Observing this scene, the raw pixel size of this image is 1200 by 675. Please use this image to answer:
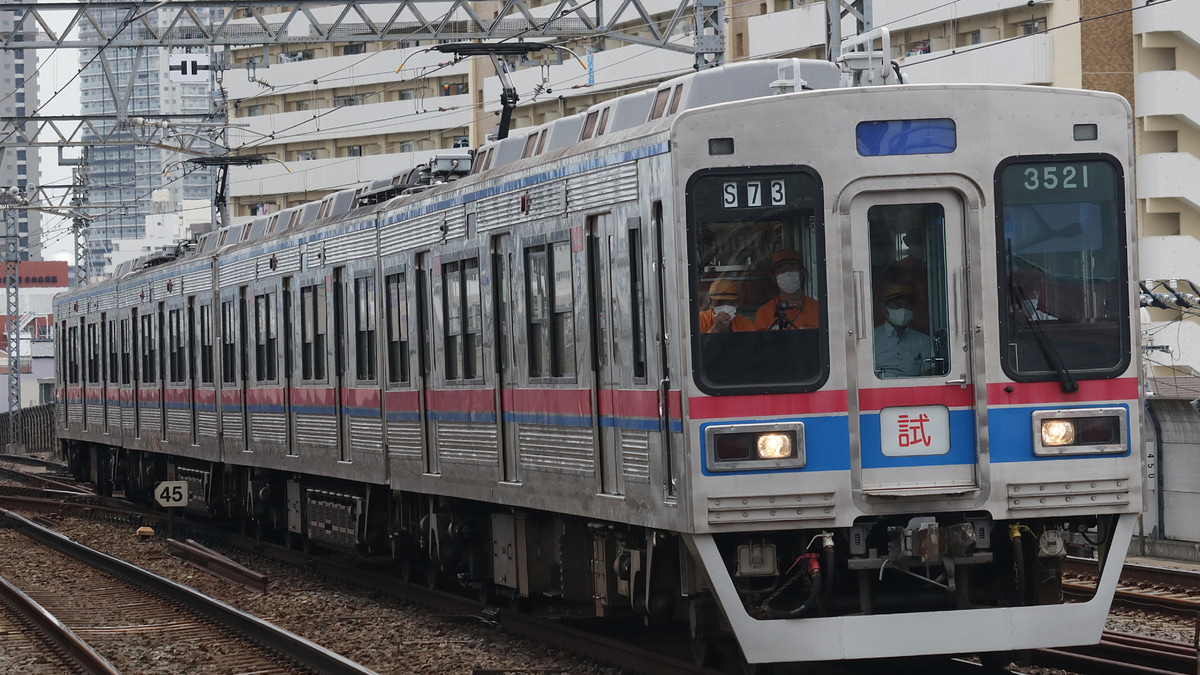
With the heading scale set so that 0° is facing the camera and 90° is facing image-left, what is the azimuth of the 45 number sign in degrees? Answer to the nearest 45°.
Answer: approximately 0°

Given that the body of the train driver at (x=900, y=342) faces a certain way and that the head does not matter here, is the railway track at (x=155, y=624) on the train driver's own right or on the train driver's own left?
on the train driver's own right

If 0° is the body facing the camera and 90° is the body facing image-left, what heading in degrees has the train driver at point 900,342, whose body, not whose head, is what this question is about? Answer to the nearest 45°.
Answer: approximately 0°

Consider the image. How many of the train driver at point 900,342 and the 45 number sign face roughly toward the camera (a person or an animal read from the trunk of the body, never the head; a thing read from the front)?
2
